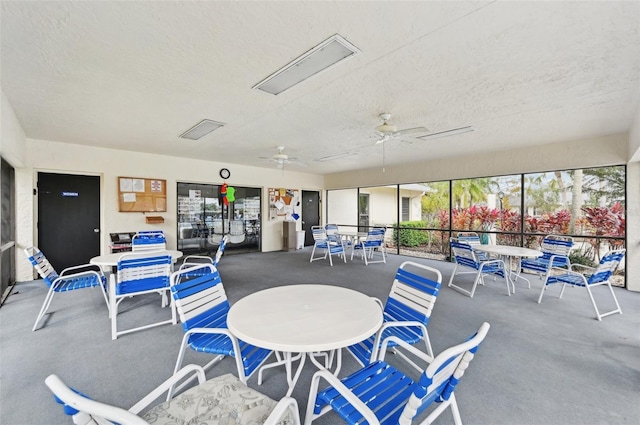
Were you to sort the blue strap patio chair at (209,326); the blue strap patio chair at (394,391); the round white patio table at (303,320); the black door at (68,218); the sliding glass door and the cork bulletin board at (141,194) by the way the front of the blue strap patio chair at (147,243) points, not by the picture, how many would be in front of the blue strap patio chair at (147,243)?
3

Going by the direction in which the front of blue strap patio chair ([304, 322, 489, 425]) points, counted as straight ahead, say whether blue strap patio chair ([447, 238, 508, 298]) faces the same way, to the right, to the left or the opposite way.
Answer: to the right

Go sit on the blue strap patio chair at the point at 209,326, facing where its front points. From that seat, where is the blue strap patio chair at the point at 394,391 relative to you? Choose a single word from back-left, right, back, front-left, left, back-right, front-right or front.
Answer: front

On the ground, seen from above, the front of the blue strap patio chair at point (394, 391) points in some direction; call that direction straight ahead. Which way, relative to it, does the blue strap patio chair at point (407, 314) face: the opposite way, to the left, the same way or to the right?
to the left

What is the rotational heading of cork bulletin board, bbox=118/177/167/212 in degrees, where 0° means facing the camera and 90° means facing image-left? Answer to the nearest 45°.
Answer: approximately 0°

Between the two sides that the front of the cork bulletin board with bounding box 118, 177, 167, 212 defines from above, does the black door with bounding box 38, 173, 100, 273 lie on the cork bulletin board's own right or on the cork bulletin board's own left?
on the cork bulletin board's own right

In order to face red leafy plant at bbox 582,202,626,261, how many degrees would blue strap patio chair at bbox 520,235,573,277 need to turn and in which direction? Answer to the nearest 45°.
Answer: approximately 180°

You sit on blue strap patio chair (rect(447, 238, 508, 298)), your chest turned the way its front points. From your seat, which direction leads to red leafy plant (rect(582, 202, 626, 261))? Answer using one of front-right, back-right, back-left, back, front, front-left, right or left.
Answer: front

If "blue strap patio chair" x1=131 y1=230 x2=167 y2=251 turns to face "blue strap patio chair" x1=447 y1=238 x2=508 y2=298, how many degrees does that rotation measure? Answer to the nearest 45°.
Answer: approximately 45° to its left

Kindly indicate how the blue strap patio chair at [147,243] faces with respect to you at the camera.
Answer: facing the viewer

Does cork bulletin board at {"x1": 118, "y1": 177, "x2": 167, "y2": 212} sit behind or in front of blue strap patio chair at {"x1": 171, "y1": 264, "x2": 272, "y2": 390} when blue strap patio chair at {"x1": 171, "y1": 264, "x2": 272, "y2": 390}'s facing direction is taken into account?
behind

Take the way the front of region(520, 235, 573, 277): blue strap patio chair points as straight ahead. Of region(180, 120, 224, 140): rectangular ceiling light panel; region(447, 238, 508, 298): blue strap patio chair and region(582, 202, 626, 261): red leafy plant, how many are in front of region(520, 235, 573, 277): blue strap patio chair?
2

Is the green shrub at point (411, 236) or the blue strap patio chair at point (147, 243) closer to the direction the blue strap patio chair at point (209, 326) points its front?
the green shrub

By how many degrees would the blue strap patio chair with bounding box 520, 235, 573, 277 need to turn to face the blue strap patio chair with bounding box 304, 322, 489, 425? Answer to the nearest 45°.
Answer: approximately 45° to its left

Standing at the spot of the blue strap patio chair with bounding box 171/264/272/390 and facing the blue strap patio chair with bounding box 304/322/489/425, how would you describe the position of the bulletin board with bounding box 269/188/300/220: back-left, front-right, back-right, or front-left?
back-left

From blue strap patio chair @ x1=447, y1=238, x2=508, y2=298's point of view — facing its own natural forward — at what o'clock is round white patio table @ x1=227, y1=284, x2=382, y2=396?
The round white patio table is roughly at 5 o'clock from the blue strap patio chair.

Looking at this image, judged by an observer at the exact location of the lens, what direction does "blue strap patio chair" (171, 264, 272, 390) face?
facing the viewer and to the right of the viewer

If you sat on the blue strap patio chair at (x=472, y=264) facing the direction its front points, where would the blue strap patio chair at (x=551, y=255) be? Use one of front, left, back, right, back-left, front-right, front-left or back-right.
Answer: front
